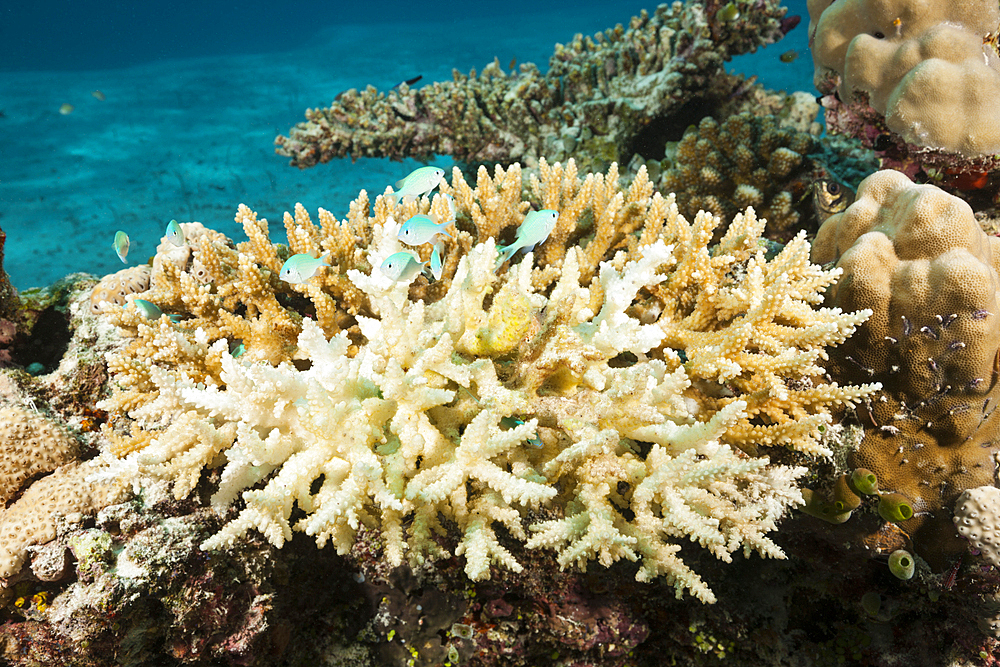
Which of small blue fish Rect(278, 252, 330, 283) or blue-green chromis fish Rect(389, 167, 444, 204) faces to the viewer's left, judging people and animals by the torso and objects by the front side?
the small blue fish

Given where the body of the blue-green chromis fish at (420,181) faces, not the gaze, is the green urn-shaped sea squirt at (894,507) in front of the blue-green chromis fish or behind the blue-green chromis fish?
in front

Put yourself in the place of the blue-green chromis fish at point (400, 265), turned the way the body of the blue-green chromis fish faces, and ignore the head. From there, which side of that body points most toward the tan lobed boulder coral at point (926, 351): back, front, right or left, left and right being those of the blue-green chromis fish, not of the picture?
back

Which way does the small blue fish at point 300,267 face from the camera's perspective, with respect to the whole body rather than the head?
to the viewer's left

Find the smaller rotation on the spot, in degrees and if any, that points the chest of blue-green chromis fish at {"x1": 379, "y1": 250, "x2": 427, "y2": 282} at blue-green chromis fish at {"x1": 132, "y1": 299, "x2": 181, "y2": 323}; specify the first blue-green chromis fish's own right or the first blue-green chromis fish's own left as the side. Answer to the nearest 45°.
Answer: approximately 45° to the first blue-green chromis fish's own right

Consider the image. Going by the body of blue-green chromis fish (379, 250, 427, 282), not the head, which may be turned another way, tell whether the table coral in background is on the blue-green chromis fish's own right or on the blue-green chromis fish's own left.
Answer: on the blue-green chromis fish's own right

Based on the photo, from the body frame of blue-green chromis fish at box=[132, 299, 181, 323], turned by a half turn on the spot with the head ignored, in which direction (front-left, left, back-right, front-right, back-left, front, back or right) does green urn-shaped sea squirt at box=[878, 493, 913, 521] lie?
front-right

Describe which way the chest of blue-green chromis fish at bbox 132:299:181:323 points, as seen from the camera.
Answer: to the viewer's left

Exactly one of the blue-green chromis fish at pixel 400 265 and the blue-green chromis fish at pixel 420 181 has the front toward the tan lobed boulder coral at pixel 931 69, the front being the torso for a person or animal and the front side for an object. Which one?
the blue-green chromis fish at pixel 420 181

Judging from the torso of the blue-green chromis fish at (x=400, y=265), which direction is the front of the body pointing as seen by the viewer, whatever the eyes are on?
to the viewer's left

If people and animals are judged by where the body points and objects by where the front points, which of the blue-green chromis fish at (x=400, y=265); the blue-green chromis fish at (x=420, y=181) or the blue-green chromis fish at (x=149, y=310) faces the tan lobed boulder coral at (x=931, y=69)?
the blue-green chromis fish at (x=420, y=181)

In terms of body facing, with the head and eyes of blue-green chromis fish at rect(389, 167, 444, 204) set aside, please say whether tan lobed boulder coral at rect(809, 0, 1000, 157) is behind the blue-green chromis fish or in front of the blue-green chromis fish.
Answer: in front

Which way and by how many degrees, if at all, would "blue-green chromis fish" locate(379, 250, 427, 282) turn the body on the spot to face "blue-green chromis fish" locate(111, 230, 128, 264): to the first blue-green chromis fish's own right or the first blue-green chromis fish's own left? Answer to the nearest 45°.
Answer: approximately 45° to the first blue-green chromis fish's own right

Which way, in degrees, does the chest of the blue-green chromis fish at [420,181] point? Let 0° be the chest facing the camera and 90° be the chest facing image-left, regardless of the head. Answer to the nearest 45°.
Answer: approximately 270°
